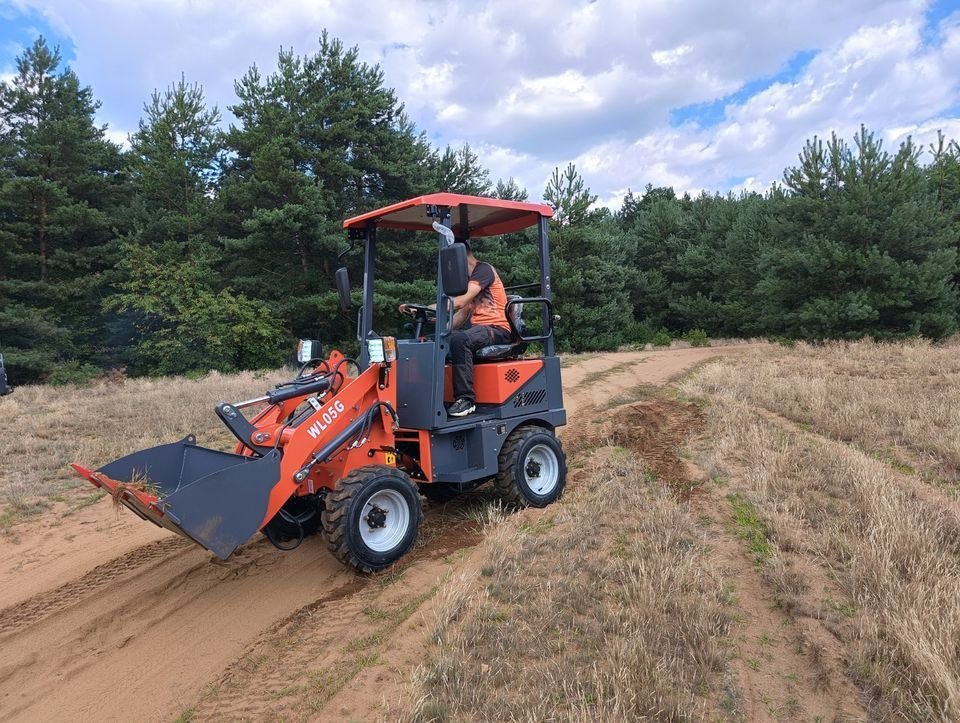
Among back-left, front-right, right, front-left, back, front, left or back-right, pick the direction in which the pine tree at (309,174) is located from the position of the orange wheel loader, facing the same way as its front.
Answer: back-right

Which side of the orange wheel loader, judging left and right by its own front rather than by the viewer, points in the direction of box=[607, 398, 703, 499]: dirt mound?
back

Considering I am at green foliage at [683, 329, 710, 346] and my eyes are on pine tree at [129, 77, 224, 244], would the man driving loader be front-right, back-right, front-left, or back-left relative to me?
front-left

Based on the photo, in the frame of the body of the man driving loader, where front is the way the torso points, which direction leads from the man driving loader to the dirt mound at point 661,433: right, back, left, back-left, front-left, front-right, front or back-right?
back-right

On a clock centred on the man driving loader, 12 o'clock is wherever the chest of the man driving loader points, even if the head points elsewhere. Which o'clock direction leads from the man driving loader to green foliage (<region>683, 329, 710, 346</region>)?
The green foliage is roughly at 4 o'clock from the man driving loader.

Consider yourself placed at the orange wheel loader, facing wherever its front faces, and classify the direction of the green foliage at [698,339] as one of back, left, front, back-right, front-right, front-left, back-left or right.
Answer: back

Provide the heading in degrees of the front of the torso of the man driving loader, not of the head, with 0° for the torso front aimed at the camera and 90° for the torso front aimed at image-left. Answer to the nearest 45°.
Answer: approximately 90°

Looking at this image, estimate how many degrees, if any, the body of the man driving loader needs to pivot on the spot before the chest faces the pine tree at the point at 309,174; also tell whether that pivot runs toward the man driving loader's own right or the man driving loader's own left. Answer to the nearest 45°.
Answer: approximately 90° to the man driving loader's own right

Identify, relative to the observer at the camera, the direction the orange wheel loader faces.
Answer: facing the viewer and to the left of the viewer

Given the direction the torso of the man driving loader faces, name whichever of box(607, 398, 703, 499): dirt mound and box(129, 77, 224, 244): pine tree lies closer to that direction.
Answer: the pine tree
